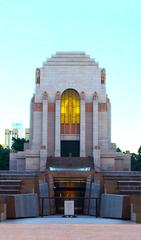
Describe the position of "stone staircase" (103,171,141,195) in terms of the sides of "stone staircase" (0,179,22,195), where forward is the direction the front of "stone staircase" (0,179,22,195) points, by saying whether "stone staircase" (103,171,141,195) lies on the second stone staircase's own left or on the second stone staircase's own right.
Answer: on the second stone staircase's own left

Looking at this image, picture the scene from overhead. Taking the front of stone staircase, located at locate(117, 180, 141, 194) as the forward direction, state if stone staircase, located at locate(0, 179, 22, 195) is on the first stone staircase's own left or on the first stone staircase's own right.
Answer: on the first stone staircase's own right

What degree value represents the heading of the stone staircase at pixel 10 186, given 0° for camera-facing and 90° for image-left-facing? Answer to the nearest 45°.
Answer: approximately 0°

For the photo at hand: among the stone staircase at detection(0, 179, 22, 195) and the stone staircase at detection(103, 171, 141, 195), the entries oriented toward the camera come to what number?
2

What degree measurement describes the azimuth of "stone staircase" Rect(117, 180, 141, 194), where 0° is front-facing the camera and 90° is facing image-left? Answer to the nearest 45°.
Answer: approximately 0°

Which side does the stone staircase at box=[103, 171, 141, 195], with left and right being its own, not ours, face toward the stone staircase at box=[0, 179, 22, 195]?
right

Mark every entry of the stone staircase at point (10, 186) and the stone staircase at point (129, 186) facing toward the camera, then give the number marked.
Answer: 2
